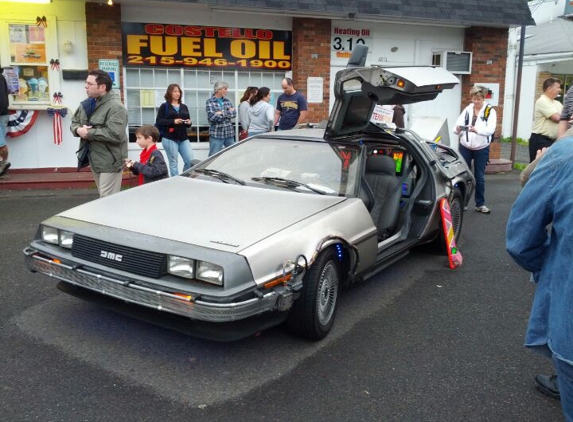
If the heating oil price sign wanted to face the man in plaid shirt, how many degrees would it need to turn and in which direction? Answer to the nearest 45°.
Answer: approximately 45° to its right

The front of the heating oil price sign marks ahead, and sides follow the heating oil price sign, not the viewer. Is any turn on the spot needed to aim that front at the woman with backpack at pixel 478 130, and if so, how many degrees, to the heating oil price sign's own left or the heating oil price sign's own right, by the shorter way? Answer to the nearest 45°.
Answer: approximately 45° to the heating oil price sign's own left

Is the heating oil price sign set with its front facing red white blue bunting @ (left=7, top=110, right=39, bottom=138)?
no

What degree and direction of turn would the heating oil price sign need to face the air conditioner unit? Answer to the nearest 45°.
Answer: approximately 135° to its left

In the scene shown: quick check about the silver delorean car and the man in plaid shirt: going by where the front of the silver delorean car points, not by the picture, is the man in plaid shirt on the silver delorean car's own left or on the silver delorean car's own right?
on the silver delorean car's own right

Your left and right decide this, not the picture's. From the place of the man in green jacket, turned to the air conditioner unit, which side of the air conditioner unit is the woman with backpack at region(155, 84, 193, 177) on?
left

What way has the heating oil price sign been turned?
toward the camera

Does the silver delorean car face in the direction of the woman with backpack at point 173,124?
no

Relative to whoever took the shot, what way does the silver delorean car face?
facing the viewer and to the left of the viewer

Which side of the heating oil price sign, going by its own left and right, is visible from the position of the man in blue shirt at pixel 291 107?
front

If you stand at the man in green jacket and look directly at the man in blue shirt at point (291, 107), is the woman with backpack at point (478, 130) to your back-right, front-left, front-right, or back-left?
front-right

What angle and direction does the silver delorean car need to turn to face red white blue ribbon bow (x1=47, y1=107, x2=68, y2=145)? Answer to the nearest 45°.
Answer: approximately 90° to its right

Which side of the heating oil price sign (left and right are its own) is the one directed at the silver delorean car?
front

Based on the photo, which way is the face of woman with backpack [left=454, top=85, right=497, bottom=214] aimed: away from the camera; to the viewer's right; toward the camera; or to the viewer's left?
toward the camera

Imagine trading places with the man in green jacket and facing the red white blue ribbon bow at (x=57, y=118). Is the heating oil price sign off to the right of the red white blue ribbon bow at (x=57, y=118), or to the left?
right

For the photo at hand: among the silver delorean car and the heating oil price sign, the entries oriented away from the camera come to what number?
0

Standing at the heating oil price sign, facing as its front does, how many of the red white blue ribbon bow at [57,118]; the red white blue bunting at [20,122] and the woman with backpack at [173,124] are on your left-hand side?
0

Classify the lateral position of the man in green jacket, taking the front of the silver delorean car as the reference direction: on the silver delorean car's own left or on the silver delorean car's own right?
on the silver delorean car's own right

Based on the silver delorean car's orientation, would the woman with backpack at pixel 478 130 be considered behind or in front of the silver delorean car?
behind

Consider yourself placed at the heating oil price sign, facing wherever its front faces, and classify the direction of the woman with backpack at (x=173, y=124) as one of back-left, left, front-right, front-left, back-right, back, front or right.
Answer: front-right
